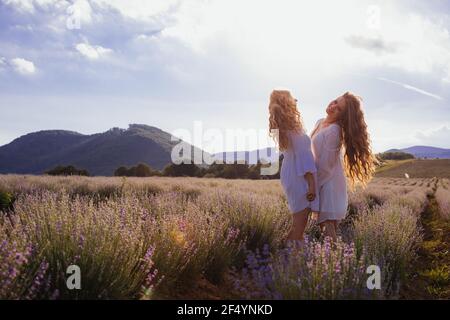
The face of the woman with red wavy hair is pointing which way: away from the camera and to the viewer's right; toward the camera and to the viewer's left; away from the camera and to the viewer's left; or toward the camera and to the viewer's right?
toward the camera and to the viewer's left

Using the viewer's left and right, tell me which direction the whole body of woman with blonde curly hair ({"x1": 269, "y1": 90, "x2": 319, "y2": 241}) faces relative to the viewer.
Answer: facing away from the viewer and to the right of the viewer

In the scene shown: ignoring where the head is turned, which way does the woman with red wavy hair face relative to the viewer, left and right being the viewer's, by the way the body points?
facing to the left of the viewer
